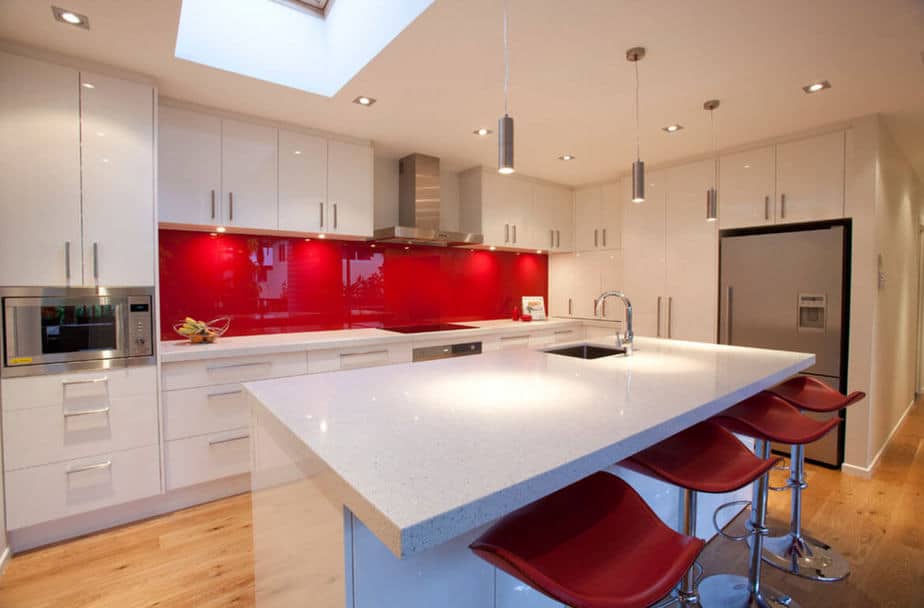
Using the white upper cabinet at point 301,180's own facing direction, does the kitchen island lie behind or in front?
in front

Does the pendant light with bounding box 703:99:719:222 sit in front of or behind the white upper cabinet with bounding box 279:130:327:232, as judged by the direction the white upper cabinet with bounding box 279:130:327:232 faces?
in front

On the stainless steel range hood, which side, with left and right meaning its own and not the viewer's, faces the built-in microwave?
right

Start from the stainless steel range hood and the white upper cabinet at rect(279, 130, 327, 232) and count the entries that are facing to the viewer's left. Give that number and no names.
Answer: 0

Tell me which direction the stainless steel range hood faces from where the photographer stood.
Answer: facing the viewer and to the right of the viewer

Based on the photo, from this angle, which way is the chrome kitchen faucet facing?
to the viewer's left

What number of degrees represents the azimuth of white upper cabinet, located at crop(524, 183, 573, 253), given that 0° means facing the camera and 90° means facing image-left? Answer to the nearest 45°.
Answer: approximately 315°
